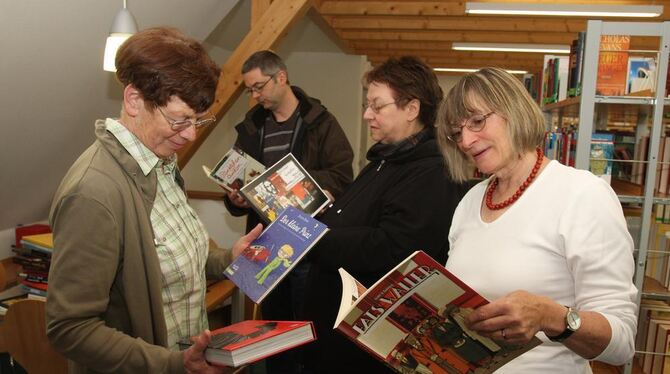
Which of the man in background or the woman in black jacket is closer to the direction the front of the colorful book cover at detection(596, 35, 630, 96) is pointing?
the woman in black jacket

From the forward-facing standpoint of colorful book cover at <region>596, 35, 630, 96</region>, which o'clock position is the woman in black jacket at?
The woman in black jacket is roughly at 1 o'clock from the colorful book cover.

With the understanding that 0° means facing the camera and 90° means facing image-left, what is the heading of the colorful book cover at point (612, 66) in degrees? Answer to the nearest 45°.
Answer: approximately 0°

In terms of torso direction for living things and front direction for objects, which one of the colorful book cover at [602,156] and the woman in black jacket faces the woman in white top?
the colorful book cover
